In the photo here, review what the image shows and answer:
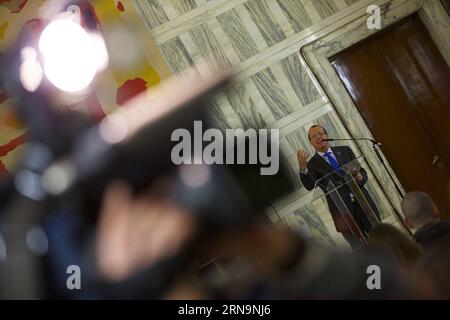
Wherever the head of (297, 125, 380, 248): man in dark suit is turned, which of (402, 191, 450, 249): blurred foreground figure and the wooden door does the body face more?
the blurred foreground figure

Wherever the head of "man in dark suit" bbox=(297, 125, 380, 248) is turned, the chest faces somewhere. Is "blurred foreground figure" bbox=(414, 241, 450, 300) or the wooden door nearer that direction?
the blurred foreground figure

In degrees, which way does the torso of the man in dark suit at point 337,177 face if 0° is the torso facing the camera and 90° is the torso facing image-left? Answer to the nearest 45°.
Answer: approximately 0°

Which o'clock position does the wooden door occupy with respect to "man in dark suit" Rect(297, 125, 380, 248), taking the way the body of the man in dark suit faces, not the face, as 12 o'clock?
The wooden door is roughly at 8 o'clock from the man in dark suit.
